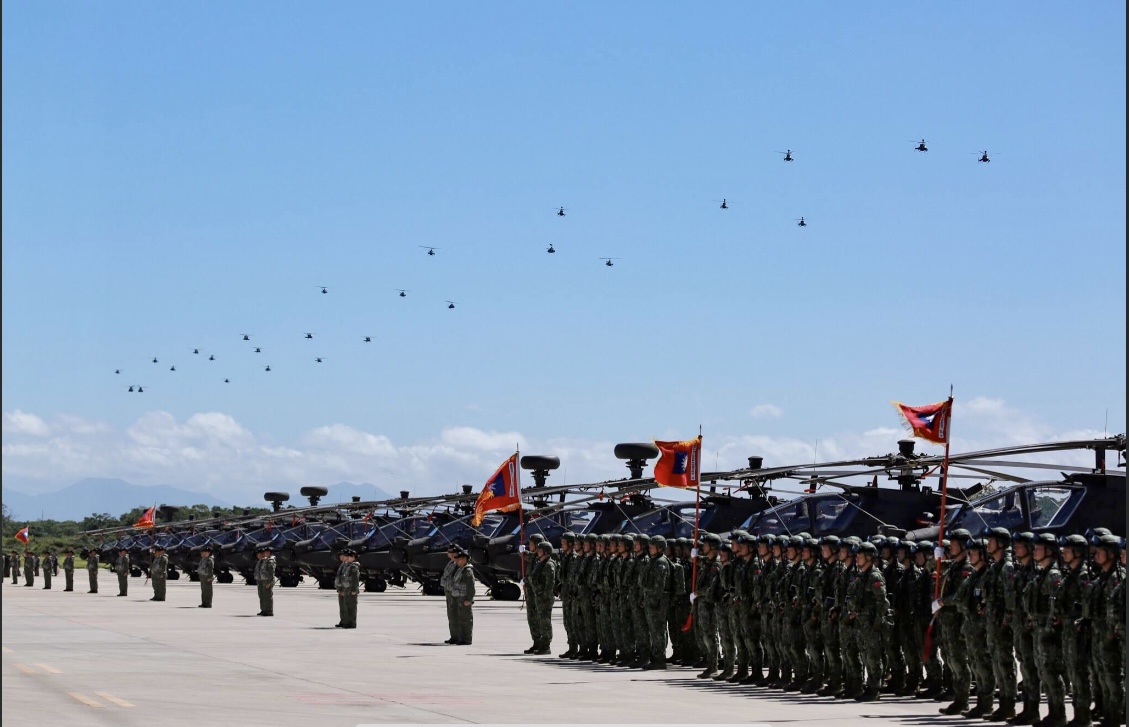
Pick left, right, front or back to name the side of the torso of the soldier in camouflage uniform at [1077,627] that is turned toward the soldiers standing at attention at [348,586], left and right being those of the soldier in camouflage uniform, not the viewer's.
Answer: right

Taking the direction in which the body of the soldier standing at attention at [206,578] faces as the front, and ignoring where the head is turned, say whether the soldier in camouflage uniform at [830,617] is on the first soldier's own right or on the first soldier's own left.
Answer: on the first soldier's own left

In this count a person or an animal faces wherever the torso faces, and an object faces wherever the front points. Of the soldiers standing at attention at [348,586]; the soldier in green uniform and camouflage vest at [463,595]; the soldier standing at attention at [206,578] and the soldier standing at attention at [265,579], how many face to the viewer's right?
0

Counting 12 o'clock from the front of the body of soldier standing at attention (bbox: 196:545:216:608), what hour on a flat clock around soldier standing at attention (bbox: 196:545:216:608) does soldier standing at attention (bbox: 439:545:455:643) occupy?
soldier standing at attention (bbox: 439:545:455:643) is roughly at 10 o'clock from soldier standing at attention (bbox: 196:545:216:608).

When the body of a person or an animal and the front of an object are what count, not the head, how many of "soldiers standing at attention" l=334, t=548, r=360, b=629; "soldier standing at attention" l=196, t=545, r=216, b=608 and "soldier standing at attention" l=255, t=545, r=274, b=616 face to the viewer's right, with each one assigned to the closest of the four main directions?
0

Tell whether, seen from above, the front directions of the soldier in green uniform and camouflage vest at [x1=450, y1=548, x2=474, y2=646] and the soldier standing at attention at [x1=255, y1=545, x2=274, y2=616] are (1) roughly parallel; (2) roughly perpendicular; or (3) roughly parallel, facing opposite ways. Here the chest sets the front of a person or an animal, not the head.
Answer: roughly parallel

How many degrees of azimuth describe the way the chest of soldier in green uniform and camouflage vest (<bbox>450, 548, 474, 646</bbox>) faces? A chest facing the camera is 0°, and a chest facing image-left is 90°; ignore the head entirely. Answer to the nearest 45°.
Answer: approximately 45°

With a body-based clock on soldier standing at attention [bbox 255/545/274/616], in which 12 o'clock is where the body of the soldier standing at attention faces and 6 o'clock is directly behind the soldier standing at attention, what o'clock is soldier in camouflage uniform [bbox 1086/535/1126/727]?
The soldier in camouflage uniform is roughly at 10 o'clock from the soldier standing at attention.

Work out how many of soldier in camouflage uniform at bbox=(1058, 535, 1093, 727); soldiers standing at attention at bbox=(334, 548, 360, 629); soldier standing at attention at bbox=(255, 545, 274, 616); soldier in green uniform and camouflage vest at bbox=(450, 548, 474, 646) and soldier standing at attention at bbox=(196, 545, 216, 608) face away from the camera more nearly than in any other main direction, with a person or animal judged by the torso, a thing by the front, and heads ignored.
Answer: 0

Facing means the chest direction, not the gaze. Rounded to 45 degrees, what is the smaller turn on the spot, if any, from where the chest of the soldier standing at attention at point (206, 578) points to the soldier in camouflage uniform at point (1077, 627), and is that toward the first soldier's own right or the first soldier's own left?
approximately 45° to the first soldier's own left

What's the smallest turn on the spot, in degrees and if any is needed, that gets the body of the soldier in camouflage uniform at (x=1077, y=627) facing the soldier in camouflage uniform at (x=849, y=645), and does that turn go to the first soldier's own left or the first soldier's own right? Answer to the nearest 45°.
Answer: approximately 90° to the first soldier's own right

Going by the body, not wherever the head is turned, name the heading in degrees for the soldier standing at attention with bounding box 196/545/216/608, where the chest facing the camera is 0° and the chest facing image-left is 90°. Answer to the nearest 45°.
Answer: approximately 45°

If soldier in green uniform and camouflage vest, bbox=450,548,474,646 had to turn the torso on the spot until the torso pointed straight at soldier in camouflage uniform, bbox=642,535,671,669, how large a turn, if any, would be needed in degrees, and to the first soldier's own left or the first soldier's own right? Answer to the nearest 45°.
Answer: approximately 90° to the first soldier's own left

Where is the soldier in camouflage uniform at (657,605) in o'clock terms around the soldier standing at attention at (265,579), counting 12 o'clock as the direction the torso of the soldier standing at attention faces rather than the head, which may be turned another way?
The soldier in camouflage uniform is roughly at 10 o'clock from the soldier standing at attention.

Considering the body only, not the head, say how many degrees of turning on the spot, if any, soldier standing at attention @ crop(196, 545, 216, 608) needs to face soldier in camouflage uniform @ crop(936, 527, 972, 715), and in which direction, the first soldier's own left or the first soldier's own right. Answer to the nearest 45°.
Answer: approximately 45° to the first soldier's own left
